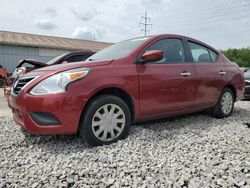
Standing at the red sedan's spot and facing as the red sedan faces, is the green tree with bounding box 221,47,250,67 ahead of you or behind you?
behind

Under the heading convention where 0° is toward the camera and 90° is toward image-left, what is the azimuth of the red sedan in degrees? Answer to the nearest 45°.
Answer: approximately 45°
